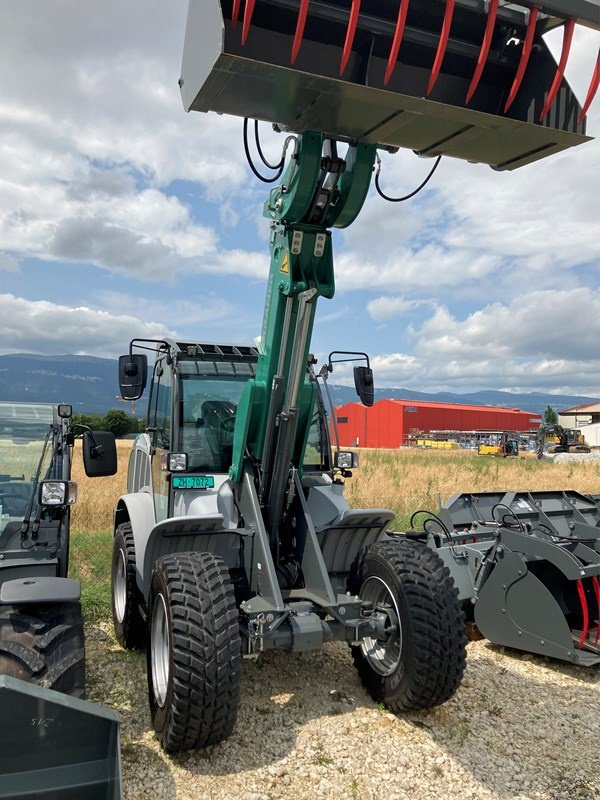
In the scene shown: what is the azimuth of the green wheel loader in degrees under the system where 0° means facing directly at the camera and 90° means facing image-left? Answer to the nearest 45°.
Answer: approximately 315°

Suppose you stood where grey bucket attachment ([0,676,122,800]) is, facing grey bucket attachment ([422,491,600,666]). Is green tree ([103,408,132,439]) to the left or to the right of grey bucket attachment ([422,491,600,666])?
left

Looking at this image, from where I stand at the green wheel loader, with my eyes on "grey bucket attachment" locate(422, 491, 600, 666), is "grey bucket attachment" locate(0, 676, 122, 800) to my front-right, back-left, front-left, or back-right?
back-right

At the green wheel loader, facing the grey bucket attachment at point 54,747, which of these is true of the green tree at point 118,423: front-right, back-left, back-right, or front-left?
back-right

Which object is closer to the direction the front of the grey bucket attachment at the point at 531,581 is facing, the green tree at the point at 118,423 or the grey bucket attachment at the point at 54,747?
the grey bucket attachment
